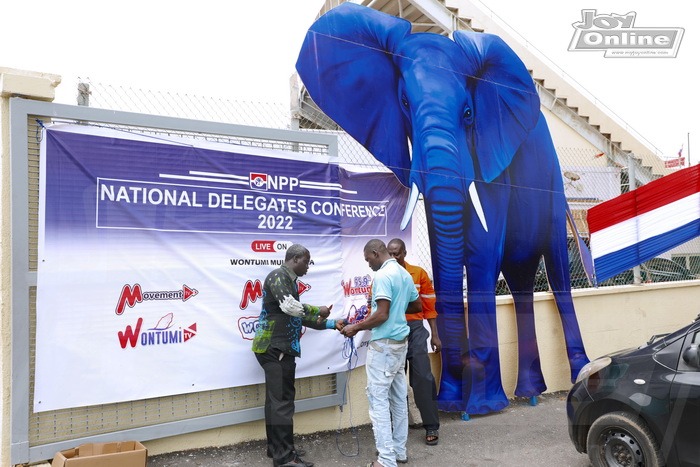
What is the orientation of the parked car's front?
to the viewer's left

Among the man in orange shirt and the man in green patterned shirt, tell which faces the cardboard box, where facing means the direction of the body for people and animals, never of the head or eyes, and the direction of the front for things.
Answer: the man in orange shirt

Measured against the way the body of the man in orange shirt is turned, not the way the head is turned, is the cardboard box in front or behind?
in front

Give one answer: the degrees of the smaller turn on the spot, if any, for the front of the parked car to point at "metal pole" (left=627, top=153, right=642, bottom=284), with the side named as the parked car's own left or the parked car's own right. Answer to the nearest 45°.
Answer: approximately 90° to the parked car's own right

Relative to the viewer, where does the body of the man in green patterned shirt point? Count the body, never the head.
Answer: to the viewer's right

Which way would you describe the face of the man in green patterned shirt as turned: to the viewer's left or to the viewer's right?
to the viewer's right

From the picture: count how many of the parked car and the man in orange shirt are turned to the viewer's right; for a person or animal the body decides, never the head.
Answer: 0

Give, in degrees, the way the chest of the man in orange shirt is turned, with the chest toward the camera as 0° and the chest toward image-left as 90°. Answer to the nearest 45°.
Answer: approximately 45°

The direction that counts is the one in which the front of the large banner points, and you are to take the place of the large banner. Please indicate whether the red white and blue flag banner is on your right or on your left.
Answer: on your left

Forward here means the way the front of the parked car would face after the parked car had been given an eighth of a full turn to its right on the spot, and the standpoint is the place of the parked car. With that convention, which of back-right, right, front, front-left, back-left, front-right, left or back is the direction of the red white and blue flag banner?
front-right

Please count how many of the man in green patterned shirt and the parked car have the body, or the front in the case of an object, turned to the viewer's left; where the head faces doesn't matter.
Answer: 1

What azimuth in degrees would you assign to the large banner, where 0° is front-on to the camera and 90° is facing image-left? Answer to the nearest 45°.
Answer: approximately 315°

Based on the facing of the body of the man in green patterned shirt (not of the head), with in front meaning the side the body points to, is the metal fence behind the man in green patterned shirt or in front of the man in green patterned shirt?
behind
